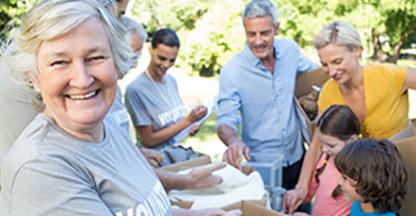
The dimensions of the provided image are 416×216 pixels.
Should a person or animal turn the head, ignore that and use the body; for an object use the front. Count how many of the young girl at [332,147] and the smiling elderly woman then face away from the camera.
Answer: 0

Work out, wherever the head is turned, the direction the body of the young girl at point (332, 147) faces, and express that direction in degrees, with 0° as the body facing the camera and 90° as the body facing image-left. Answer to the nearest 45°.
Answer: approximately 45°

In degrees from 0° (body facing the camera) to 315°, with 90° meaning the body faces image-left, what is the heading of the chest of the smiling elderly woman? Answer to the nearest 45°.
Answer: approximately 315°

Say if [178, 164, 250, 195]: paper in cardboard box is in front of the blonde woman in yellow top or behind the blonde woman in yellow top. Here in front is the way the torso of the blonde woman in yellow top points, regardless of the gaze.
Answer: in front

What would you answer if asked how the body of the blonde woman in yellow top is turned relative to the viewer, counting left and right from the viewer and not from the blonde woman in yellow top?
facing the viewer and to the left of the viewer

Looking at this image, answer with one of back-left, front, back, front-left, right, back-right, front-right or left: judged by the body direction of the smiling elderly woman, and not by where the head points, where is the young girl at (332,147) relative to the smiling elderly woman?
left

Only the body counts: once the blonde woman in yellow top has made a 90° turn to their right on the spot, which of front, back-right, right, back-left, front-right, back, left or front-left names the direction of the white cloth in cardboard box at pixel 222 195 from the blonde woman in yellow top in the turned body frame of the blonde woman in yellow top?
left

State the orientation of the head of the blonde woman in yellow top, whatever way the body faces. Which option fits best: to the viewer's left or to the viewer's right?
to the viewer's left

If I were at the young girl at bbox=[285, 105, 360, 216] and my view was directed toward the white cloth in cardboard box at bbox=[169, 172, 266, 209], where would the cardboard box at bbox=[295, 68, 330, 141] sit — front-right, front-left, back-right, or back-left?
back-right

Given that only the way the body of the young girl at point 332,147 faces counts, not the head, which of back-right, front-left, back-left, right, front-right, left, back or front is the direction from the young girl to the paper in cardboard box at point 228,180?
front

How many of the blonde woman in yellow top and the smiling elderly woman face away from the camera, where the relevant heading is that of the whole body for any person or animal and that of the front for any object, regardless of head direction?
0

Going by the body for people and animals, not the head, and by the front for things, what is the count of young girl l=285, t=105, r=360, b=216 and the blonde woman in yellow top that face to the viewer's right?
0

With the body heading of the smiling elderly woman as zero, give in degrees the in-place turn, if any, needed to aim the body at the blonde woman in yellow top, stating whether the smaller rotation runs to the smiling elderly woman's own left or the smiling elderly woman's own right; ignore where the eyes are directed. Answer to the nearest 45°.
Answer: approximately 90° to the smiling elderly woman's own left

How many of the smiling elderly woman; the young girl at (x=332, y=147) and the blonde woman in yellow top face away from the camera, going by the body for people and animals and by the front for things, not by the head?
0
